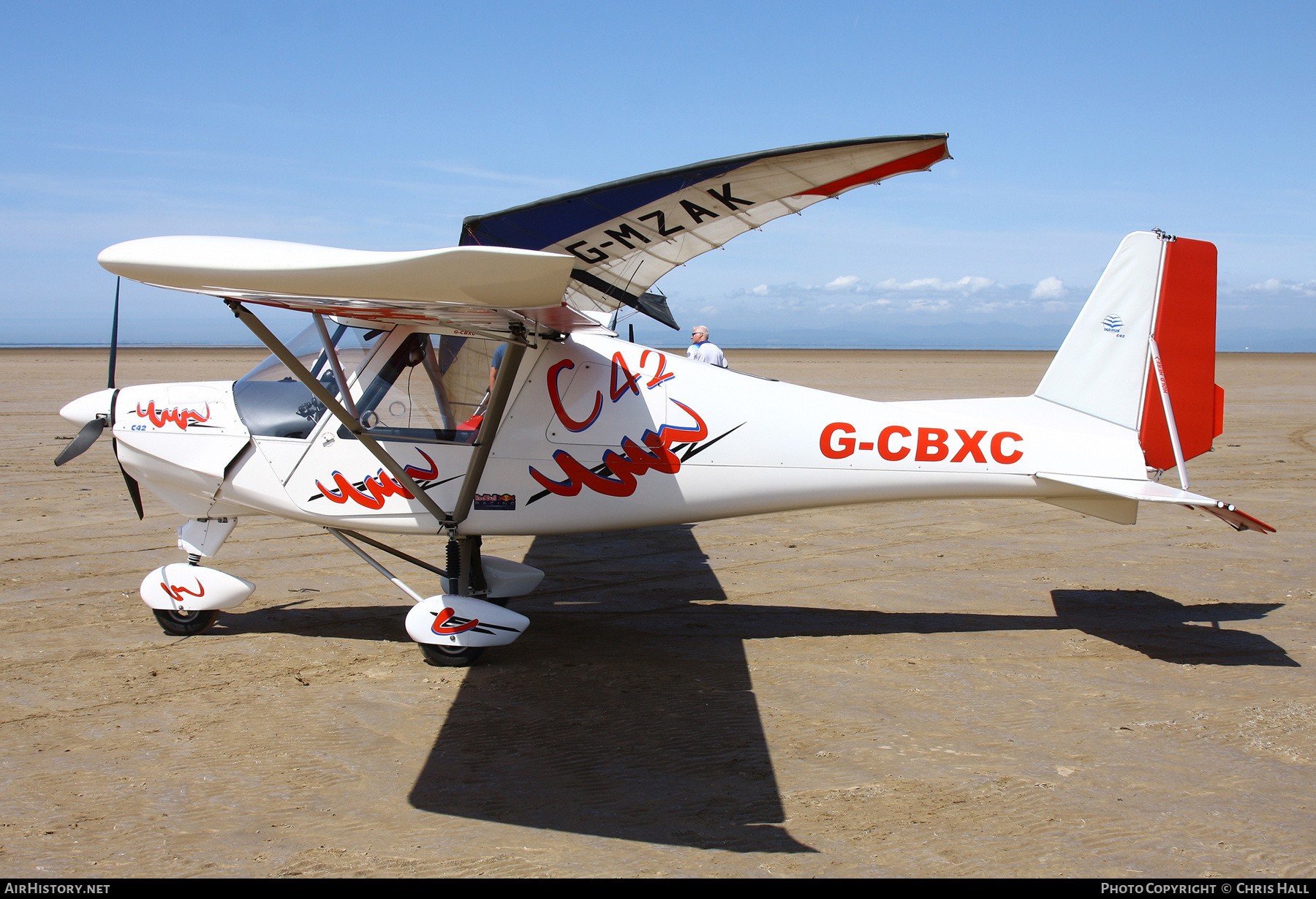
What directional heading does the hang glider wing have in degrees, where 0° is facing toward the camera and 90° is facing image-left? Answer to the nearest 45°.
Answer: approximately 45°

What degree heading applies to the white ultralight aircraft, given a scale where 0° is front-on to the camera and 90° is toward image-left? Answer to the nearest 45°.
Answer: approximately 90°

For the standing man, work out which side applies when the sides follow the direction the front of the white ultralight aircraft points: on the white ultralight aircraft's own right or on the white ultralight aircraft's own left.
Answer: on the white ultralight aircraft's own right

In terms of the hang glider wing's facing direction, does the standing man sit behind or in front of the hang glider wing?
behind
